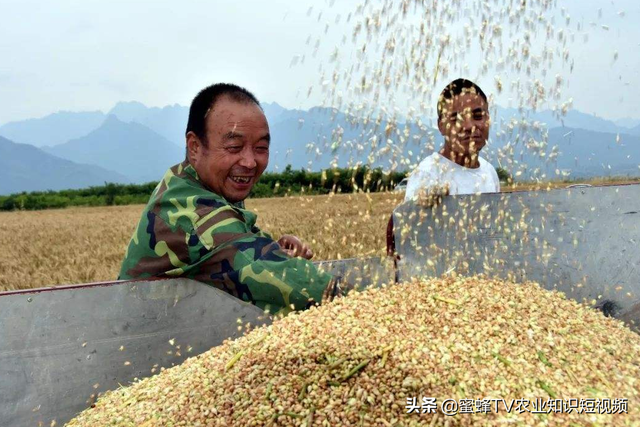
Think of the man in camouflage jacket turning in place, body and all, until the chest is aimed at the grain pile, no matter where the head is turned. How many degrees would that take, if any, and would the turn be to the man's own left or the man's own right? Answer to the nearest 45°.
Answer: approximately 45° to the man's own right

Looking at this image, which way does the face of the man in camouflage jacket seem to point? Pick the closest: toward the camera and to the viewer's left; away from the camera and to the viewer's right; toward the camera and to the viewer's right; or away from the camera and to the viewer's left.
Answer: toward the camera and to the viewer's right

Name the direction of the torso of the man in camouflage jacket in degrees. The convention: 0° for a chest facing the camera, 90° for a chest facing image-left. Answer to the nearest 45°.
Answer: approximately 270°
